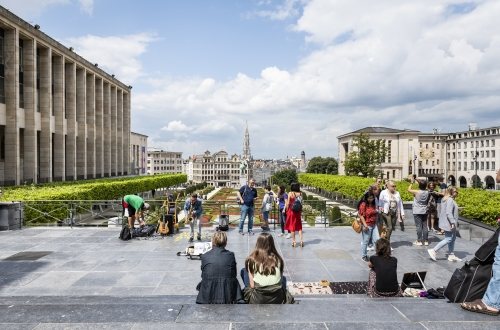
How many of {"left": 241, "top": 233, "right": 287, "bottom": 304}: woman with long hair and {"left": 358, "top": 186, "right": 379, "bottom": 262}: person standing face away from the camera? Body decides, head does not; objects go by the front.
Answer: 1

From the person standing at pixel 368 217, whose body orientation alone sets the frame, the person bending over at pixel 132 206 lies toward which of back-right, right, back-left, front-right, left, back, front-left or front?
back-right

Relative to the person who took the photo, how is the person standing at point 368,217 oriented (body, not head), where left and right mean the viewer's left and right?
facing the viewer and to the right of the viewer

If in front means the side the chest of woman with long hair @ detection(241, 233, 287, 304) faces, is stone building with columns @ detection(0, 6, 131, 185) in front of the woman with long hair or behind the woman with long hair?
in front

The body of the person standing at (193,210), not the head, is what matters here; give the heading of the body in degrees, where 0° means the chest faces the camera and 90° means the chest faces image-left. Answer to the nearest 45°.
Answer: approximately 0°

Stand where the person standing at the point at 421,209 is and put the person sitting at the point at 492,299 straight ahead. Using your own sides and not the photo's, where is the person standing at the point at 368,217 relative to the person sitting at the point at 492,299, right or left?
right

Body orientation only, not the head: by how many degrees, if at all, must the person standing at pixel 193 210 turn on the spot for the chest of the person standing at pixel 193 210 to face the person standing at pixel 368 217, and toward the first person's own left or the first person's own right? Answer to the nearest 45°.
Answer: approximately 45° to the first person's own left

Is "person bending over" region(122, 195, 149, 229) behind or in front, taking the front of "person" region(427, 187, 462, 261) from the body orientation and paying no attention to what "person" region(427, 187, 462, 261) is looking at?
behind

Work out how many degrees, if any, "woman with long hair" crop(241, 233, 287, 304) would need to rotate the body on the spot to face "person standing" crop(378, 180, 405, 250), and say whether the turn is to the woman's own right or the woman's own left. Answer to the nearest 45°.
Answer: approximately 45° to the woman's own right

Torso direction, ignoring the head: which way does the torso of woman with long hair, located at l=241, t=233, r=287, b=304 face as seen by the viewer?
away from the camera
